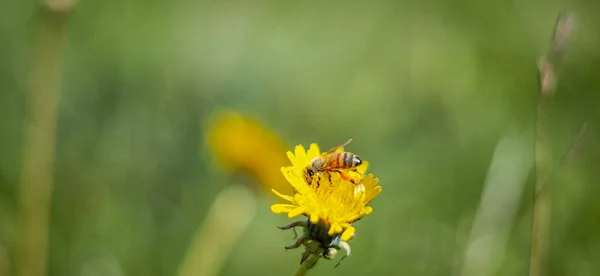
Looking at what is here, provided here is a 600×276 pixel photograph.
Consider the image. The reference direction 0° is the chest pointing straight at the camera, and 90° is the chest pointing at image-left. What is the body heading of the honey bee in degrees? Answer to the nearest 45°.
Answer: approximately 90°

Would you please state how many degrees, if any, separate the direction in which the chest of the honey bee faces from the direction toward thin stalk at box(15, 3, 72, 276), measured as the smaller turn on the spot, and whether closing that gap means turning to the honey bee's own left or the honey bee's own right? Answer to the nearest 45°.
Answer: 0° — it already faces it

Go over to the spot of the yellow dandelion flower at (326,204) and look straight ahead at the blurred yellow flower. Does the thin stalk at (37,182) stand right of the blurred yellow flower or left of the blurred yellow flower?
left

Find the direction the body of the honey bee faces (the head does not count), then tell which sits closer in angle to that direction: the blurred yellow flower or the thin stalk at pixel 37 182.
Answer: the thin stalk

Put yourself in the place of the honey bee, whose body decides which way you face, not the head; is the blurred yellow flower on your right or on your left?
on your right
